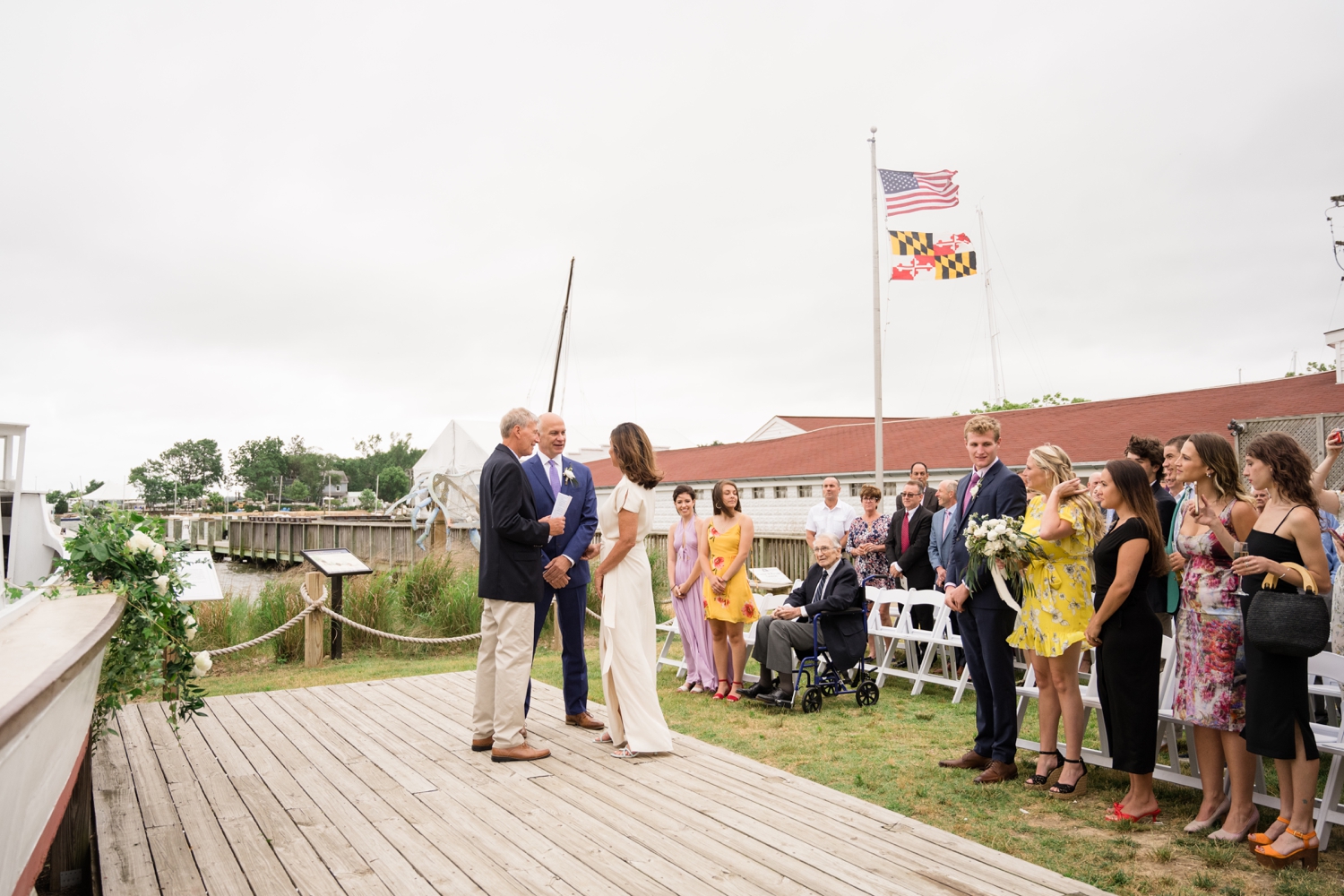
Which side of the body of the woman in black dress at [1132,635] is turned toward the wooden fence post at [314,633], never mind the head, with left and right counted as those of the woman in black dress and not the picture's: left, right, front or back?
front

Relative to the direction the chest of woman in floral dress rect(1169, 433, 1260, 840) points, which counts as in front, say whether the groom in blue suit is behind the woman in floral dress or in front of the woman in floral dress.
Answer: in front

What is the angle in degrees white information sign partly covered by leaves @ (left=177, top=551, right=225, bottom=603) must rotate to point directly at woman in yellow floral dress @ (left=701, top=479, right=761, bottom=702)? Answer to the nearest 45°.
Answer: approximately 90° to its left

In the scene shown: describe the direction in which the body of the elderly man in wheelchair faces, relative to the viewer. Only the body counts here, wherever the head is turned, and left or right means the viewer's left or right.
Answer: facing the viewer and to the left of the viewer

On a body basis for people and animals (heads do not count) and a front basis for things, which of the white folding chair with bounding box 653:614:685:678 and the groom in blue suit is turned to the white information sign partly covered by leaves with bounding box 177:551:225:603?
the white folding chair

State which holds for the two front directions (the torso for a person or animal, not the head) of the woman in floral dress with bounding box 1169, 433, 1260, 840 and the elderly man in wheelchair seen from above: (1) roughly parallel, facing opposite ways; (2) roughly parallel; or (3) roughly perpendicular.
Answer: roughly parallel

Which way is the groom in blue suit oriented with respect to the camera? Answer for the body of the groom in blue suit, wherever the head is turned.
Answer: toward the camera

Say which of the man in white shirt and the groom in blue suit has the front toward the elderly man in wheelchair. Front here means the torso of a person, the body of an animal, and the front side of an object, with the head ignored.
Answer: the man in white shirt

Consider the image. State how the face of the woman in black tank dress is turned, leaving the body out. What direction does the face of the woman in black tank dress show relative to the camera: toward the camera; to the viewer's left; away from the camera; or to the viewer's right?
to the viewer's left

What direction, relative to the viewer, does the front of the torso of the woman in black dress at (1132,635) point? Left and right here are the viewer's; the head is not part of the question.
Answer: facing to the left of the viewer

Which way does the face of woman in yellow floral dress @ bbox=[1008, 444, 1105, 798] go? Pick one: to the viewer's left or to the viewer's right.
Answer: to the viewer's left

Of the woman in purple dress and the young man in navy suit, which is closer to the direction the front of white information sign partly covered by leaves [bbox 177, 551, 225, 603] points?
the young man in navy suit

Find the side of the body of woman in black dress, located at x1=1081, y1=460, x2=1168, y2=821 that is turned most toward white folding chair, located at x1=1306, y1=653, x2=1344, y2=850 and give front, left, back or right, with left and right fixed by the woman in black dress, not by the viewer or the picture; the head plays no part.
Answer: back

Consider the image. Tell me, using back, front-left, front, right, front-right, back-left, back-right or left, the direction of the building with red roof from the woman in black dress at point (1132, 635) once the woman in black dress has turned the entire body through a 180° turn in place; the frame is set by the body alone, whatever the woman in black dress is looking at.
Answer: left

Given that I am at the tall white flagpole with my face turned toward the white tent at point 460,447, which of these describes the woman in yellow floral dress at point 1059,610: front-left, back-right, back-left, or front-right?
back-left
